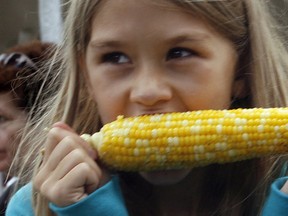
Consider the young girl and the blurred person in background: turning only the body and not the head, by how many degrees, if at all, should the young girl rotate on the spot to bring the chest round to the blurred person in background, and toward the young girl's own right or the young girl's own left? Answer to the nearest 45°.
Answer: approximately 135° to the young girl's own right

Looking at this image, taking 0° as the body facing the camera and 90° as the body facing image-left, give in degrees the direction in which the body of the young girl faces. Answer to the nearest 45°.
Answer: approximately 0°
